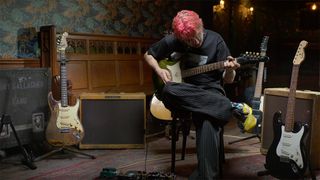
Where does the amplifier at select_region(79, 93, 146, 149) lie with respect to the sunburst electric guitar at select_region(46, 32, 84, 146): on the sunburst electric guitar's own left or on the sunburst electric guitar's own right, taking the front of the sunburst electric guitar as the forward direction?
on the sunburst electric guitar's own left

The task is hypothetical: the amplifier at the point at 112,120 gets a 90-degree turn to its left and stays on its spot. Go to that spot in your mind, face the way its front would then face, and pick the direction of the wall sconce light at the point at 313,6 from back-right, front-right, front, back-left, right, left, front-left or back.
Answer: front-left

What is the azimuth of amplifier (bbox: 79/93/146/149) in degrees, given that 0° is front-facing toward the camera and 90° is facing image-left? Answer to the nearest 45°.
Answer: approximately 0°

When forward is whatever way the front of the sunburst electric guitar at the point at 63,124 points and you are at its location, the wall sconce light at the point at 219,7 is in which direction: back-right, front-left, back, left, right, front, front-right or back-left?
back-left

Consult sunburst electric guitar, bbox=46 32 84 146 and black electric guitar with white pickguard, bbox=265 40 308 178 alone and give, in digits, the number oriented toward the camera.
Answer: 2

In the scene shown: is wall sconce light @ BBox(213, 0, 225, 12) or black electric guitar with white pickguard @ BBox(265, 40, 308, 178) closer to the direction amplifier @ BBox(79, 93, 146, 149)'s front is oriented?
the black electric guitar with white pickguard

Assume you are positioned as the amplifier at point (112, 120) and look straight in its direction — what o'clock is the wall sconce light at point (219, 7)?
The wall sconce light is roughly at 7 o'clock from the amplifier.

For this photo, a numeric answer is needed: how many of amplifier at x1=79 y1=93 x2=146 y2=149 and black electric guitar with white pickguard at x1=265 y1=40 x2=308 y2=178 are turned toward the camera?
2

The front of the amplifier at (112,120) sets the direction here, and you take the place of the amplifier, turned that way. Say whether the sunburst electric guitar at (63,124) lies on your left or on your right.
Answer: on your right

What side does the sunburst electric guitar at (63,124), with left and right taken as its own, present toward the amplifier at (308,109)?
left
